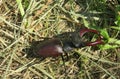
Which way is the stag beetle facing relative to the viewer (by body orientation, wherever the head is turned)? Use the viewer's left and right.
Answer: facing to the right of the viewer
